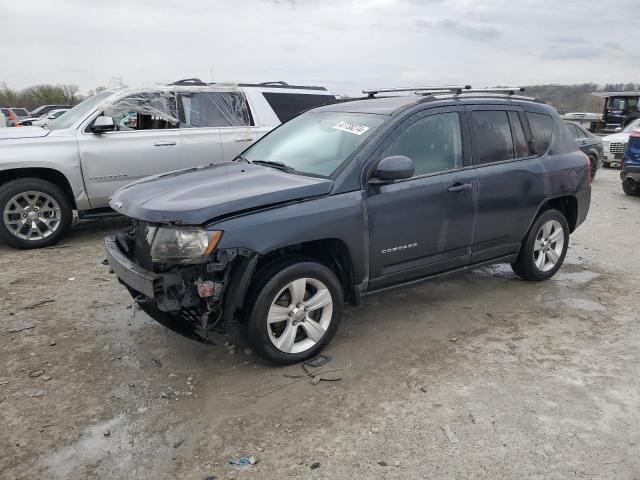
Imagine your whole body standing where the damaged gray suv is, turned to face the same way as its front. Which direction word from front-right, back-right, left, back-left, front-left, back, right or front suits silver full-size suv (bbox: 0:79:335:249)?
right

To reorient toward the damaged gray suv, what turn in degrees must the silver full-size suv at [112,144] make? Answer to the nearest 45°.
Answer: approximately 135° to its left

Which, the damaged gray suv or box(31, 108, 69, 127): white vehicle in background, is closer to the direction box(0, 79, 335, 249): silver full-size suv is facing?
the white vehicle in background

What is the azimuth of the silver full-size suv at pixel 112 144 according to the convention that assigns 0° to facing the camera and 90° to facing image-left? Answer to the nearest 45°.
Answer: approximately 90°

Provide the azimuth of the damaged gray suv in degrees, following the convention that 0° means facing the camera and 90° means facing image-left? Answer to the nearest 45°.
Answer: approximately 45°

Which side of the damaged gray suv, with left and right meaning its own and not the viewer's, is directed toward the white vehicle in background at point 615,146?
back

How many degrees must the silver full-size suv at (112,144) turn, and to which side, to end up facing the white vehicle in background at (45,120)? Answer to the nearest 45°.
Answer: approximately 90° to its right

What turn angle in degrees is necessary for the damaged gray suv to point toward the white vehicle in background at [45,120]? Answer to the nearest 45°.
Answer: approximately 90° to its right
